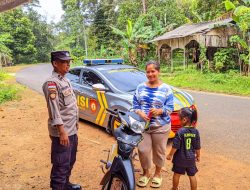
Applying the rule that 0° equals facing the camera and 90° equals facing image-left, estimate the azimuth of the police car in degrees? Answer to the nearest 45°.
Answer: approximately 315°

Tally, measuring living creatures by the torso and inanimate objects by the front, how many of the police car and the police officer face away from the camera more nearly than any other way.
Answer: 0

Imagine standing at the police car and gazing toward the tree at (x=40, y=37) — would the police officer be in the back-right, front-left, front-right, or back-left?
back-left

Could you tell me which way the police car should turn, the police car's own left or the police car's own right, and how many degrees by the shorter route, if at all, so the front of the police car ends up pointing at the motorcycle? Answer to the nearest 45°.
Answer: approximately 45° to the police car's own right

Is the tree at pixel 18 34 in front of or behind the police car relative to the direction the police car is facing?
behind

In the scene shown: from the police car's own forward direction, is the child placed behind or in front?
in front

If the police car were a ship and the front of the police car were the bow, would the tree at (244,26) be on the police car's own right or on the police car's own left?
on the police car's own left

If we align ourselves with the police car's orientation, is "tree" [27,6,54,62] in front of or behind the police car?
behind
